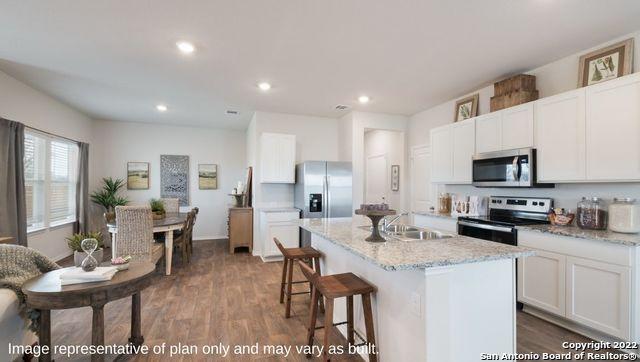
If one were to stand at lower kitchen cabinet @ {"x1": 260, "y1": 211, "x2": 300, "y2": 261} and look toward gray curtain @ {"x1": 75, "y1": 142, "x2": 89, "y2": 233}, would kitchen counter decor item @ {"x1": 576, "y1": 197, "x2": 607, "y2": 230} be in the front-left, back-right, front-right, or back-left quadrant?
back-left

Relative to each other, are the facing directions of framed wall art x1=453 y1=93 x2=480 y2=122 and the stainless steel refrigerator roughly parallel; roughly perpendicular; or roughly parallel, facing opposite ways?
roughly perpendicular

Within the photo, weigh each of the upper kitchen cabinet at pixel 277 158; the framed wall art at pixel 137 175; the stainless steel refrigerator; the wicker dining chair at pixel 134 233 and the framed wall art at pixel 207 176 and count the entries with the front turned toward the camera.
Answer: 4

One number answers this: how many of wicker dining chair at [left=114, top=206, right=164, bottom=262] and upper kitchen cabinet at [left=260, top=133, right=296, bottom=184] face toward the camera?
1

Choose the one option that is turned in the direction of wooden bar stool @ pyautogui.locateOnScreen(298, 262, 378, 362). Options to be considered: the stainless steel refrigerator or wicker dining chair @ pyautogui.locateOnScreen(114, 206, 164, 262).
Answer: the stainless steel refrigerator

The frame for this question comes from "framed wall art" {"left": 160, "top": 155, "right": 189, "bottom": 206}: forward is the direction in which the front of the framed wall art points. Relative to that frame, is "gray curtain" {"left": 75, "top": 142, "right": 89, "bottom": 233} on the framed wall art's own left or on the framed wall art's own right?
on the framed wall art's own right

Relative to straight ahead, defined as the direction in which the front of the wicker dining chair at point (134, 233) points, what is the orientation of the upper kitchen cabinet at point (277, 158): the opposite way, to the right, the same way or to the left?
the opposite way

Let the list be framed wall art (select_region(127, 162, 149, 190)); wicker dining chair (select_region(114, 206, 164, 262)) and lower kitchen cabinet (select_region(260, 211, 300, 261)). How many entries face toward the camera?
2

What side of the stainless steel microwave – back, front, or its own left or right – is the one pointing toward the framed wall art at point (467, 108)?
right

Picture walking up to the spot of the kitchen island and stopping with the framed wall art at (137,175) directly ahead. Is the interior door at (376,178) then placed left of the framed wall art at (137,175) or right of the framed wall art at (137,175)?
right

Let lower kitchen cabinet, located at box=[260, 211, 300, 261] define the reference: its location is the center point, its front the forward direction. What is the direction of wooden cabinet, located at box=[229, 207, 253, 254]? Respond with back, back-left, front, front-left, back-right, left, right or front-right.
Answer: back-right
